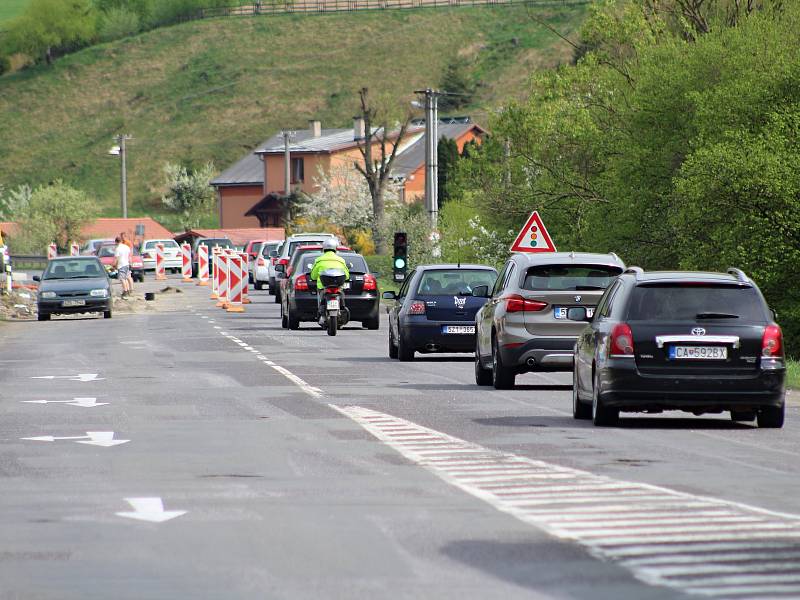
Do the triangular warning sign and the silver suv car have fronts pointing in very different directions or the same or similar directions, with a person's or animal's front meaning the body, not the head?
very different directions

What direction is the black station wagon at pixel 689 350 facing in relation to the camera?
away from the camera

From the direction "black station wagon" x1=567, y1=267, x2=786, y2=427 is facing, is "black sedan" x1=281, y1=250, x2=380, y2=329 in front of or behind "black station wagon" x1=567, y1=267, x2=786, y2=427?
in front

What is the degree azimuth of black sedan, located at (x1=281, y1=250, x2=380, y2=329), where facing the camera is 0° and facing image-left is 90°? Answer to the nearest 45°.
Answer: approximately 180°

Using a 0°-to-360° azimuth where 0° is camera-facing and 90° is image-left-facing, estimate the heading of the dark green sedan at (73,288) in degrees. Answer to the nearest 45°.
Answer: approximately 0°

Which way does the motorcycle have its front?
away from the camera

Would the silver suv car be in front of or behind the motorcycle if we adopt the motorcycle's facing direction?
behind

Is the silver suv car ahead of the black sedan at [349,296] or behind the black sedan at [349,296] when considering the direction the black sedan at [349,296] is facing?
behind

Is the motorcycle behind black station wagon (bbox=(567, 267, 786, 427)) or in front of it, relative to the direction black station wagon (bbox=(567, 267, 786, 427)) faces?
in front

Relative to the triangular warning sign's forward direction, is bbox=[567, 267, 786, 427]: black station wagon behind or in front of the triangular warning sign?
in front

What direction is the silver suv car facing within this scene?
away from the camera
